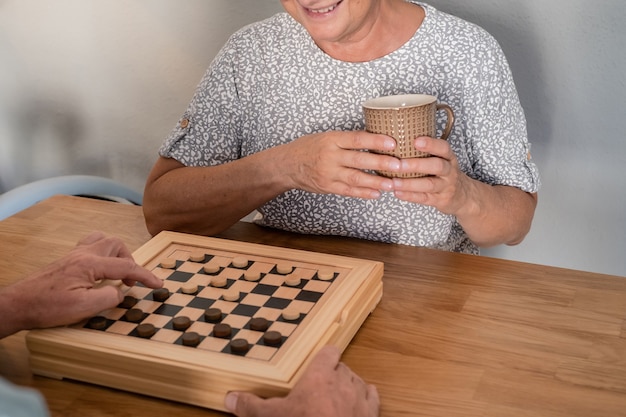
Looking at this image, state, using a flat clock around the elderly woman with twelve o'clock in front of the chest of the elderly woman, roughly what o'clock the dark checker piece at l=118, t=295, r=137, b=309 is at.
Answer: The dark checker piece is roughly at 1 o'clock from the elderly woman.

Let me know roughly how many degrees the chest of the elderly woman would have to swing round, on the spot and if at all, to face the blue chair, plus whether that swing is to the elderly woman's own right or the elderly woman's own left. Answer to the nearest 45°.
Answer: approximately 135° to the elderly woman's own right

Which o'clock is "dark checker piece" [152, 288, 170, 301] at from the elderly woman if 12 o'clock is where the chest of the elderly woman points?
The dark checker piece is roughly at 1 o'clock from the elderly woman.

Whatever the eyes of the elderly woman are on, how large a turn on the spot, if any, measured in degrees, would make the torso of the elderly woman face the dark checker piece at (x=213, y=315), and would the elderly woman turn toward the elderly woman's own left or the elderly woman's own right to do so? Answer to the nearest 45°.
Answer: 0° — they already face it

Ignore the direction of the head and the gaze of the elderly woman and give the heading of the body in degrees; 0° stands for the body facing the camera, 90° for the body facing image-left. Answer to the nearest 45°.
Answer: approximately 0°

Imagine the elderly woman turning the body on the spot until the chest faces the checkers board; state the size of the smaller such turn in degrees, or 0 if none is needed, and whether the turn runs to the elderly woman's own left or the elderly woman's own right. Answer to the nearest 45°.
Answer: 0° — they already face it
